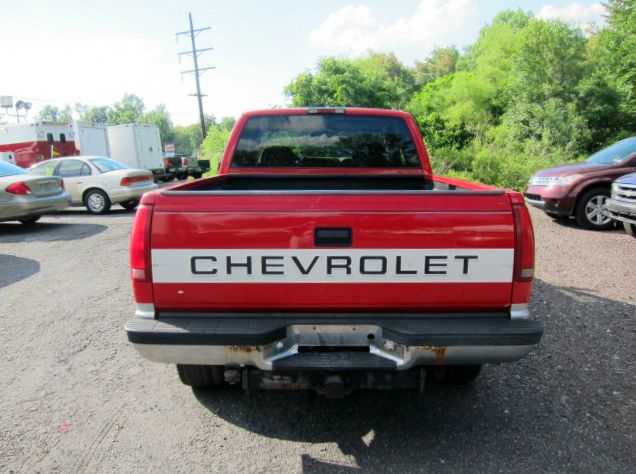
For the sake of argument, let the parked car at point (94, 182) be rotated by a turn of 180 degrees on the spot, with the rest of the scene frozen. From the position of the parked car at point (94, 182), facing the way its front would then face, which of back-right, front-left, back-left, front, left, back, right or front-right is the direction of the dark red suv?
front

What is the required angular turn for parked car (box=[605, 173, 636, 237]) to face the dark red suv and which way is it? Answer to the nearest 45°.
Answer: approximately 90° to its right

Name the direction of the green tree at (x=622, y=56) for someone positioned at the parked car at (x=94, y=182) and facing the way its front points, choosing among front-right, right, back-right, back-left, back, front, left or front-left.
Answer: back-right

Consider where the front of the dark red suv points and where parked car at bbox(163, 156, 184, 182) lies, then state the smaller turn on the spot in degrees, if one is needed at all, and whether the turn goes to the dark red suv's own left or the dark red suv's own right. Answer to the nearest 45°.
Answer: approximately 45° to the dark red suv's own right

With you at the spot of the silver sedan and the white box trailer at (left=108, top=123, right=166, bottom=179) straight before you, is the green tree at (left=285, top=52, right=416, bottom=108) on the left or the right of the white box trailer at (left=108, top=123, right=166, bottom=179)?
right

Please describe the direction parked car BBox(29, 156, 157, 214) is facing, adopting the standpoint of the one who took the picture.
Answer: facing away from the viewer and to the left of the viewer

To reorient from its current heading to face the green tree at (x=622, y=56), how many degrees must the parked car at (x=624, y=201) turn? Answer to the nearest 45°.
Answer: approximately 135° to its right

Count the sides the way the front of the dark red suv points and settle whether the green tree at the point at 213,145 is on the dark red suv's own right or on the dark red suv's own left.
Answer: on the dark red suv's own right
